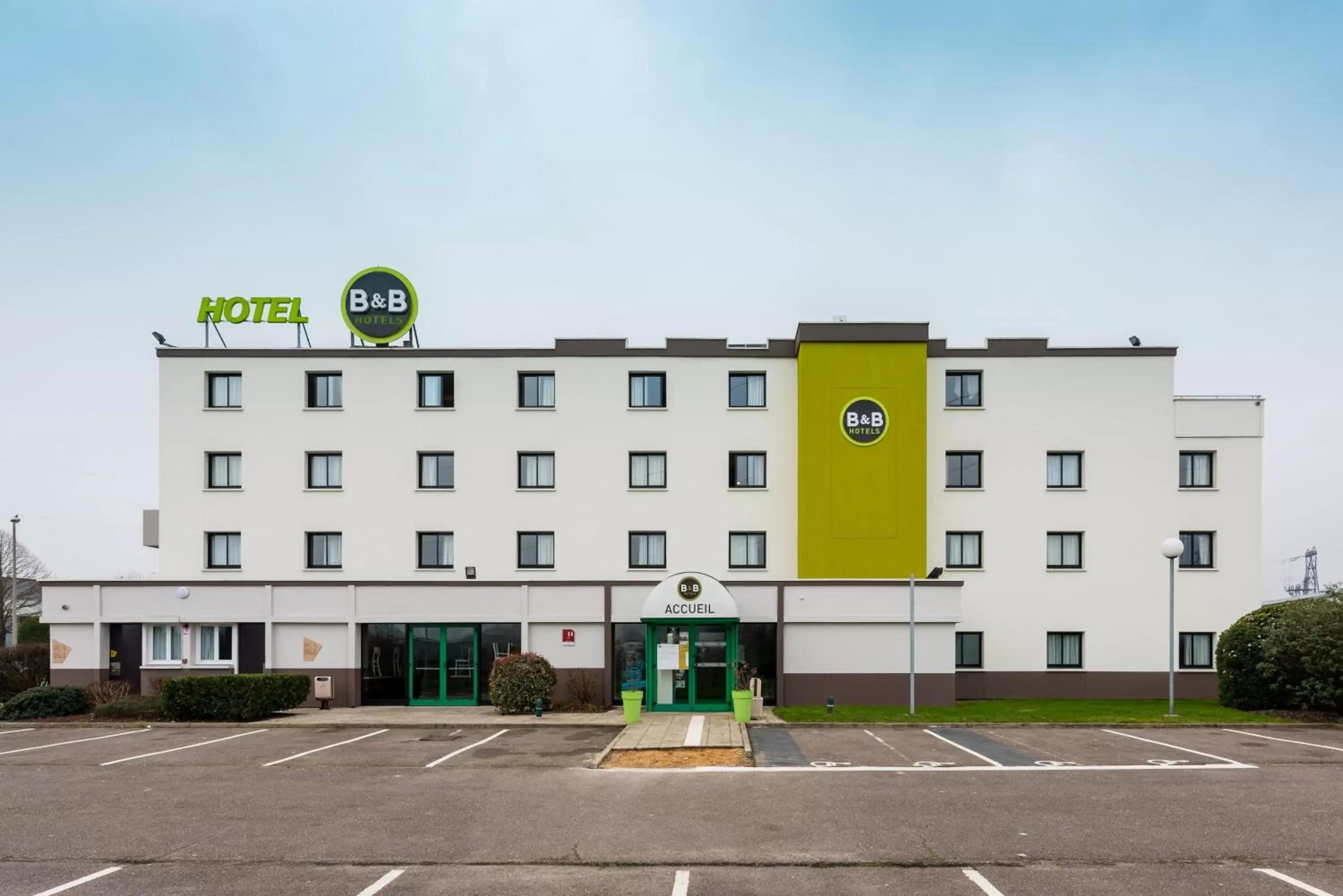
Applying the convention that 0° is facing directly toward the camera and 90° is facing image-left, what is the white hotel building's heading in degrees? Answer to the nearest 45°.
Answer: approximately 0°

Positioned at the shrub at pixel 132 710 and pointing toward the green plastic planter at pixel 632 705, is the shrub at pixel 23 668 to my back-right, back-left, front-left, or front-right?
back-left

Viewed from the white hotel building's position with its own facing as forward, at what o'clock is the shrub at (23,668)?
The shrub is roughly at 3 o'clock from the white hotel building.

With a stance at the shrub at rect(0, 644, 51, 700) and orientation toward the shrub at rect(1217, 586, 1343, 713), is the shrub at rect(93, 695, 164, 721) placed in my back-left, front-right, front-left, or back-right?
front-right
